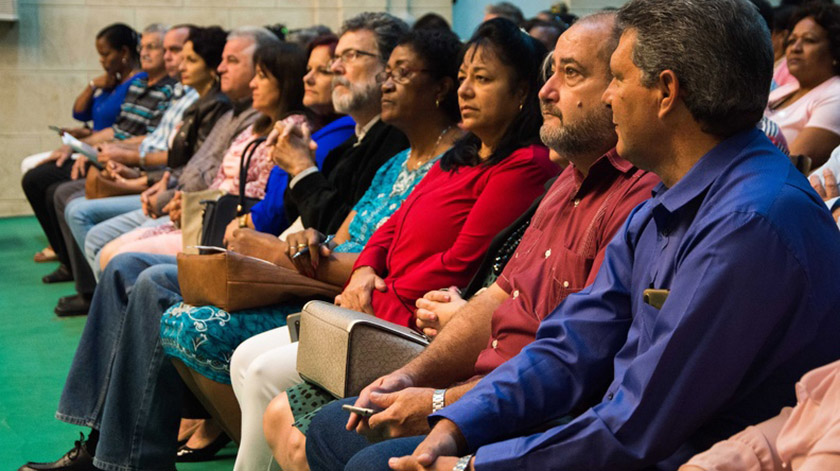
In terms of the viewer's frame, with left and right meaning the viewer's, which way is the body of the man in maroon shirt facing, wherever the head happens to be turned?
facing the viewer and to the left of the viewer

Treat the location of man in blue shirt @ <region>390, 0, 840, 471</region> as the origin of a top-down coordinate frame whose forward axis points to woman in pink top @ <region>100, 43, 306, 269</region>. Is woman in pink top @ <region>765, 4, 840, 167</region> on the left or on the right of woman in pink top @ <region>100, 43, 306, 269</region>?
right

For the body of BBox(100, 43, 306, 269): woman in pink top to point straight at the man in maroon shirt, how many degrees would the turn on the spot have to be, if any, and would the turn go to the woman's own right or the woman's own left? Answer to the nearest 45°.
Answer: approximately 90° to the woman's own left

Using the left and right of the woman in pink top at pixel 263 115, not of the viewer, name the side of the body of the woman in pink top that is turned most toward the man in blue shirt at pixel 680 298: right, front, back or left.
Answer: left

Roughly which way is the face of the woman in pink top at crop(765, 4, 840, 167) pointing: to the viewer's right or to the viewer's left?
to the viewer's left

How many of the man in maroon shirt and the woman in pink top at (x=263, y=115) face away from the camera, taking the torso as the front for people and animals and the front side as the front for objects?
0

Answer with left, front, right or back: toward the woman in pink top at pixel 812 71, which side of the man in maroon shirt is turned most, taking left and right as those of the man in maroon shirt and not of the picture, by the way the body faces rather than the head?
back

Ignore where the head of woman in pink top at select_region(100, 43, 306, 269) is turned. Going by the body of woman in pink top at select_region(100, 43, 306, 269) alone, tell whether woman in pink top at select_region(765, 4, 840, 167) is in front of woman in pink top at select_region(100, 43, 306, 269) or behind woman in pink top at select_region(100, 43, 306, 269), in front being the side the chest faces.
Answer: behind

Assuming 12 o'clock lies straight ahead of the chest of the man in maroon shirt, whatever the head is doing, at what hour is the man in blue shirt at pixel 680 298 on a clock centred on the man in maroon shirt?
The man in blue shirt is roughly at 10 o'clock from the man in maroon shirt.

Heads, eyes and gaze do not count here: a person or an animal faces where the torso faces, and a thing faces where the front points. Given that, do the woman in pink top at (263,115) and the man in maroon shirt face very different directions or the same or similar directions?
same or similar directions
